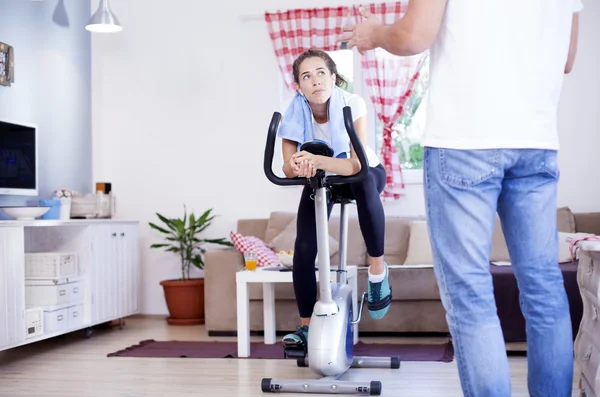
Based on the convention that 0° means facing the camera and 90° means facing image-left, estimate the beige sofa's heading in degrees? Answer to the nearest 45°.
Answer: approximately 0°

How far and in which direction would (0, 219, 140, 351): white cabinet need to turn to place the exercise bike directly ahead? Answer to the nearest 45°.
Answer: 0° — it already faces it

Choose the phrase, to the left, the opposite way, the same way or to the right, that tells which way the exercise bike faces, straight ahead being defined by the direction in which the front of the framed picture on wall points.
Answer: to the right

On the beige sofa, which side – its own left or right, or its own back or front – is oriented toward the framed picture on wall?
right

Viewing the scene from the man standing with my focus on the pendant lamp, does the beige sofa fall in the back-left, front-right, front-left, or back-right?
front-right

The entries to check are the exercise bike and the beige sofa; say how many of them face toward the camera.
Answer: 2

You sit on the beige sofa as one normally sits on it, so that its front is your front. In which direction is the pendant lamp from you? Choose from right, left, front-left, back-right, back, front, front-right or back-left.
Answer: right

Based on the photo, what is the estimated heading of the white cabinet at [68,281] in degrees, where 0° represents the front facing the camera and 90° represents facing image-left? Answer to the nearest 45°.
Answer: approximately 315°

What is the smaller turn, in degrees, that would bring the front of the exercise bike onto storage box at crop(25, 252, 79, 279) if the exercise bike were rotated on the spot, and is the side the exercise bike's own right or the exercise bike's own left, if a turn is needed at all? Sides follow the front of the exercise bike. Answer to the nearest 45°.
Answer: approximately 135° to the exercise bike's own right

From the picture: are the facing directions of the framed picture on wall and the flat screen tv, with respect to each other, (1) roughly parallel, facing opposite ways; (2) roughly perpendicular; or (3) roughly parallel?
roughly parallel

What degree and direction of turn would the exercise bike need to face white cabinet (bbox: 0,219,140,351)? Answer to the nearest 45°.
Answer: approximately 135° to its right

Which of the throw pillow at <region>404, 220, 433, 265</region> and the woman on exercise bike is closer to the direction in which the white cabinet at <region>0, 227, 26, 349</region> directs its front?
the woman on exercise bike

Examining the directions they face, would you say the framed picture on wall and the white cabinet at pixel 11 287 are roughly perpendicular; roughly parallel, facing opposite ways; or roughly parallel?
roughly parallel

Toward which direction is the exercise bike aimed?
toward the camera

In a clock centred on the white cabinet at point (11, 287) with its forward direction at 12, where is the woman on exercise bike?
The woman on exercise bike is roughly at 12 o'clock from the white cabinet.

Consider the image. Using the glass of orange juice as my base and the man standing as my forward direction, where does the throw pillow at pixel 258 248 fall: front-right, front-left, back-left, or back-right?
back-left
